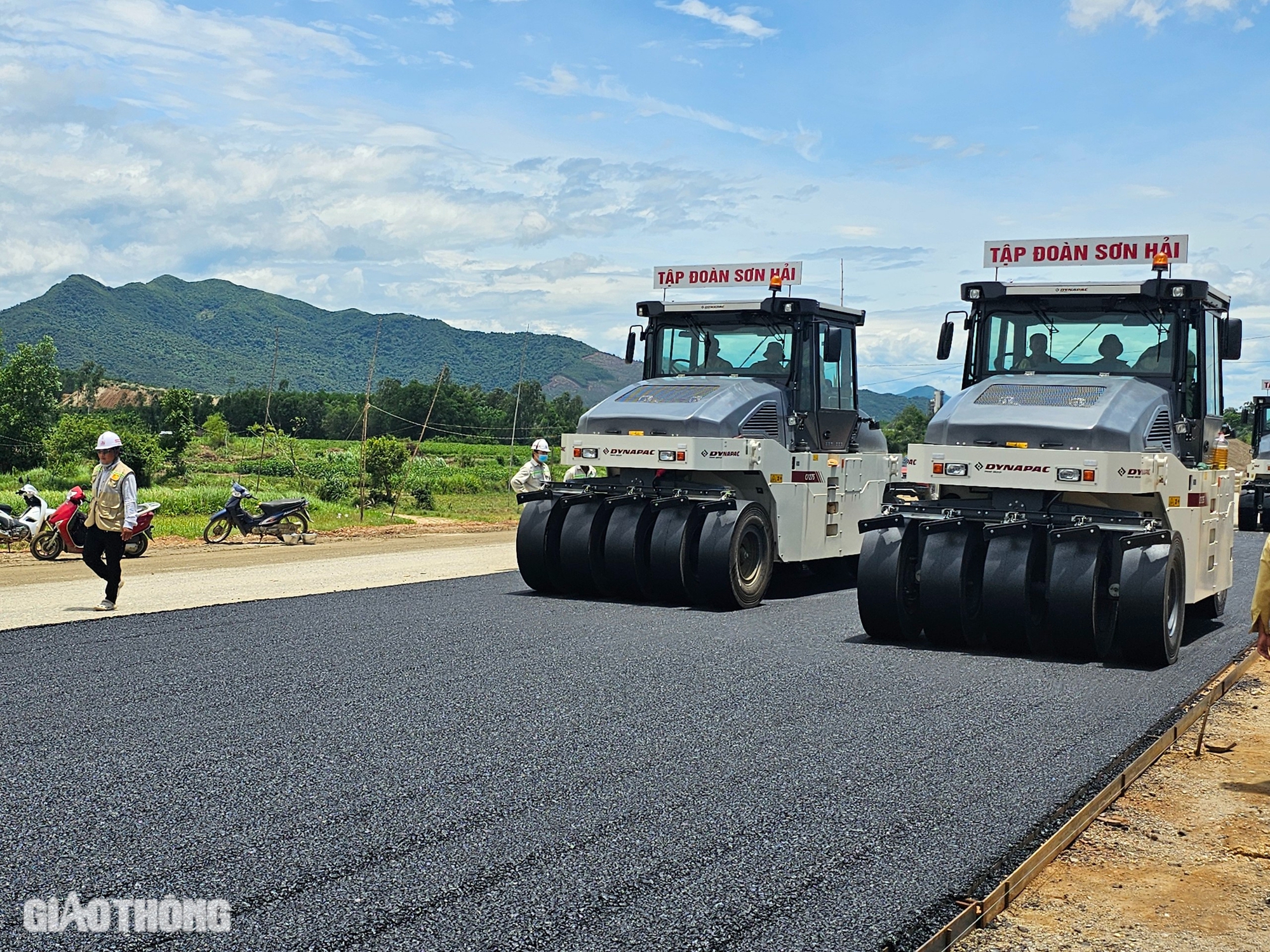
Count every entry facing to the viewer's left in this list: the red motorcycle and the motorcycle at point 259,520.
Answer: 2

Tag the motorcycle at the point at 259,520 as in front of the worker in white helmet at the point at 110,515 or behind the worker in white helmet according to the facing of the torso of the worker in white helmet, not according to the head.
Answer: behind

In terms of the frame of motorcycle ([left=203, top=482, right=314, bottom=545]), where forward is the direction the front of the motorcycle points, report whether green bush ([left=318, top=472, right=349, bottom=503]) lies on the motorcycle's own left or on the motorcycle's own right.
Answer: on the motorcycle's own right

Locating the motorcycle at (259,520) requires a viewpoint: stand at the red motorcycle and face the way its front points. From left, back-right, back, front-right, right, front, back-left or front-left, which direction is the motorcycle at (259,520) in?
back-right

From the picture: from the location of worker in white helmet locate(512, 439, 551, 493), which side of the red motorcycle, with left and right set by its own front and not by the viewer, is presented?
back

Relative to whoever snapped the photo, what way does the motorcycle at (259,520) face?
facing to the left of the viewer

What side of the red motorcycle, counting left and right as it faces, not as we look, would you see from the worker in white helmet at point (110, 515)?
left

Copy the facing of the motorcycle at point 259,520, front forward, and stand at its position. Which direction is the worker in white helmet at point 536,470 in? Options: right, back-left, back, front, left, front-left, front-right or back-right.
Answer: back-left

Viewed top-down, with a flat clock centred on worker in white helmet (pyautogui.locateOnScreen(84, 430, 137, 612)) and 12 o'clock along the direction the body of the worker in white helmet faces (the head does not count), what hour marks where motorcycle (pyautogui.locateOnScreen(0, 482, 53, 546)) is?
The motorcycle is roughly at 4 o'clock from the worker in white helmet.

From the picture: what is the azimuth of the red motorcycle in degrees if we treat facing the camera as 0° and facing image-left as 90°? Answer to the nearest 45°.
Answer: approximately 90°
